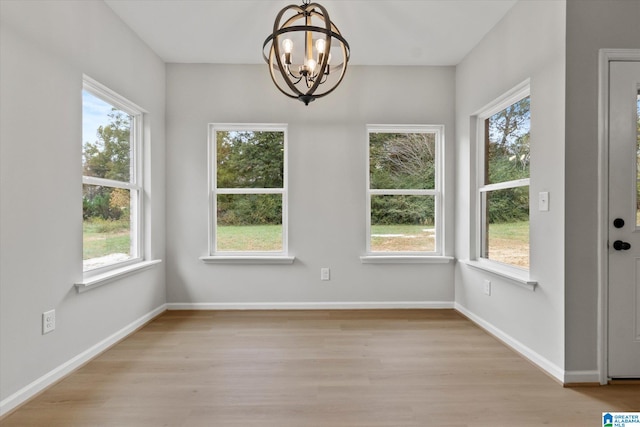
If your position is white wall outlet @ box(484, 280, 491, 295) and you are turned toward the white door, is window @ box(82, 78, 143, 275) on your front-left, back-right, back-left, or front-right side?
back-right

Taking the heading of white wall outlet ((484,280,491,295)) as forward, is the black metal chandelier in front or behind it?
in front

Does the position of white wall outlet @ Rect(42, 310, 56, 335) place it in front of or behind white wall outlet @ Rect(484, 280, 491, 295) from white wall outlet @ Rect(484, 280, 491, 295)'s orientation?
in front

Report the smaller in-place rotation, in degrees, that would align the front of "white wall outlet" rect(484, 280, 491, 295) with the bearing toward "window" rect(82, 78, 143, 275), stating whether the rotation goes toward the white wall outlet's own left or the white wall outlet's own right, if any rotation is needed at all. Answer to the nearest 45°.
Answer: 0° — it already faces it

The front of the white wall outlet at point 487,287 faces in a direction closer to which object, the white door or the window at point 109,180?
the window

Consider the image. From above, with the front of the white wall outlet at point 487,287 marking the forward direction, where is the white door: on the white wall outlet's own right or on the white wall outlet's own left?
on the white wall outlet's own left

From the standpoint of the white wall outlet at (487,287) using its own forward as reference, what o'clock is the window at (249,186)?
The window is roughly at 1 o'clock from the white wall outlet.
